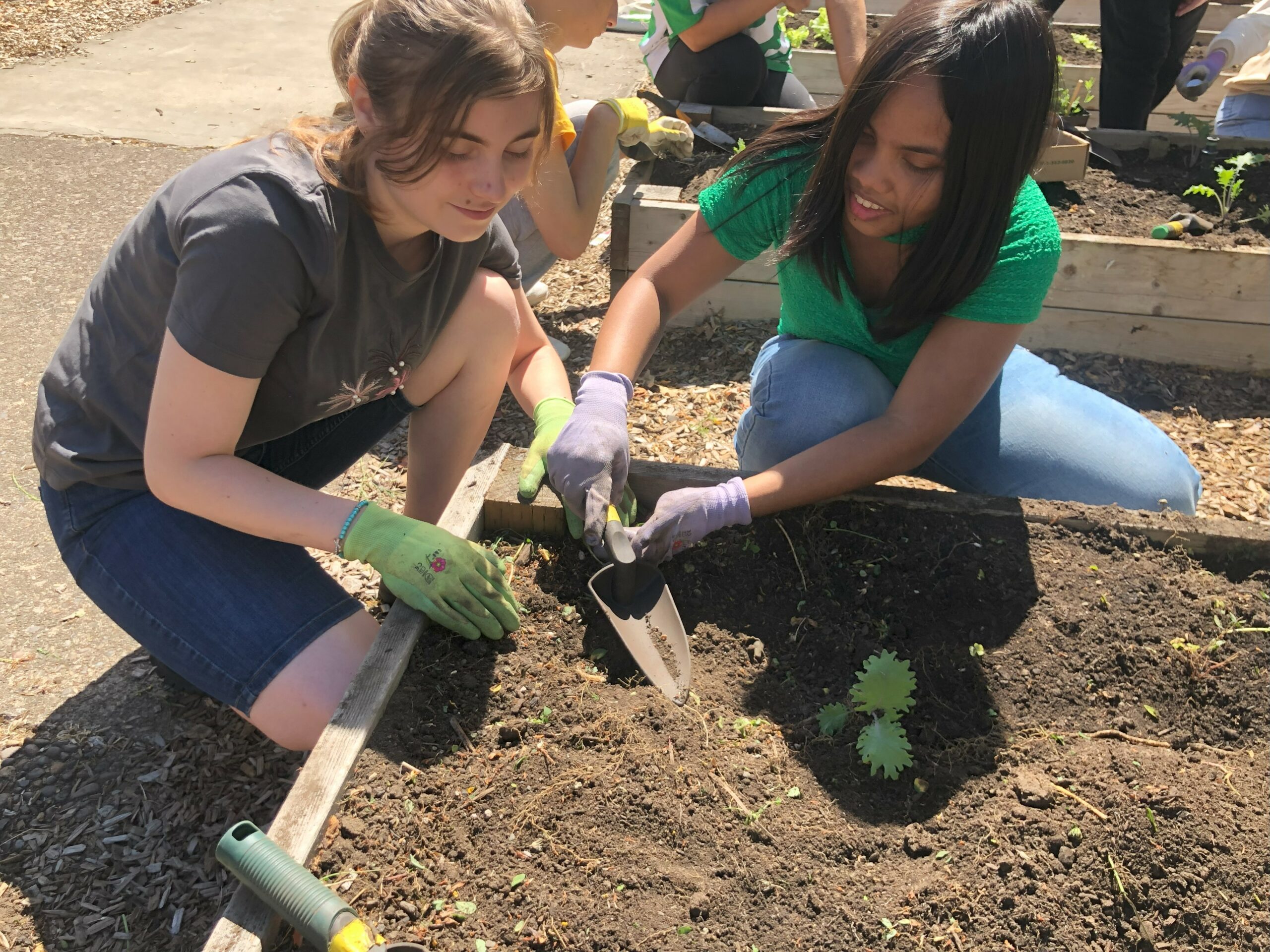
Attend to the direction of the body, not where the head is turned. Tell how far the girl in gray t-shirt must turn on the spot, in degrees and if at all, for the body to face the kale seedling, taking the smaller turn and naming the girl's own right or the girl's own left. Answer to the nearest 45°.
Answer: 0° — they already face it

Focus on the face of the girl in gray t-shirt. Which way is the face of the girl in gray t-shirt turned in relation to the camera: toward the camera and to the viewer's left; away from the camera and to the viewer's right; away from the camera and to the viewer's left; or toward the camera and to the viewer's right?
toward the camera and to the viewer's right

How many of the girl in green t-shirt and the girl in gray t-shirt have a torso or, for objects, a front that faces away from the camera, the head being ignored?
0

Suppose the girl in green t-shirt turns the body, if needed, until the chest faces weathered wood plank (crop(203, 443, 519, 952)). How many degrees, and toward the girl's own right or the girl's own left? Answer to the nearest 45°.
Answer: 0° — they already face it

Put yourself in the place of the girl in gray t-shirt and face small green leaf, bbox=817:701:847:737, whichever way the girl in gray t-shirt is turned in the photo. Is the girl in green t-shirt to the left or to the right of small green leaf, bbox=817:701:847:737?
left

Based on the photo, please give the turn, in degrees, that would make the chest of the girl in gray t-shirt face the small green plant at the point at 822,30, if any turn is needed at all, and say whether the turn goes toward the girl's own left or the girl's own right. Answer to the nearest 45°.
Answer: approximately 90° to the girl's own left

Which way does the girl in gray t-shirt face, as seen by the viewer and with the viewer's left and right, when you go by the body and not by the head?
facing the viewer and to the right of the viewer

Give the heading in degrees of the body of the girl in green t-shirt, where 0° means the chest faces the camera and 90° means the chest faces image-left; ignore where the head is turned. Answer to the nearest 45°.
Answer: approximately 45°

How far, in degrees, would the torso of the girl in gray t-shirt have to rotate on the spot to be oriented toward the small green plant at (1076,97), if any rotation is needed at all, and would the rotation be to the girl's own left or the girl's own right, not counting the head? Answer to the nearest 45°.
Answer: approximately 90° to the girl's own left

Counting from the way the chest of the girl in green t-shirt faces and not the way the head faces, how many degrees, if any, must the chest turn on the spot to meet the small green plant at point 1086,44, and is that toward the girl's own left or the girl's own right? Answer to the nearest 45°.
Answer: approximately 135° to the girl's own right

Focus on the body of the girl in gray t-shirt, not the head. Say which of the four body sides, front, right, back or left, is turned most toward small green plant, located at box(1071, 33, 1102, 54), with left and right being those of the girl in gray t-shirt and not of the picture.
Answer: left

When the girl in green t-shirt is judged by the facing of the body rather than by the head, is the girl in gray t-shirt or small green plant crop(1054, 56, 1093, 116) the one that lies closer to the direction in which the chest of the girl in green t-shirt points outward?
the girl in gray t-shirt

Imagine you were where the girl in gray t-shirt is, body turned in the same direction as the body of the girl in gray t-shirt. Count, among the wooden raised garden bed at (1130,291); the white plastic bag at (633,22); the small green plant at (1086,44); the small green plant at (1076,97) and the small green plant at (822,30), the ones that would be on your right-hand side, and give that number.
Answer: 0

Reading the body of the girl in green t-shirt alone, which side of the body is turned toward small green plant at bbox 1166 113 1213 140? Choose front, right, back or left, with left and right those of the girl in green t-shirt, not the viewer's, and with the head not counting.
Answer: back

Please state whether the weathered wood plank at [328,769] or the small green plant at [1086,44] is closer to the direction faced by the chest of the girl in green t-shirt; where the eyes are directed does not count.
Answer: the weathered wood plank

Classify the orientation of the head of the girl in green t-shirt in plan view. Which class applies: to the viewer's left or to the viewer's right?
to the viewer's left

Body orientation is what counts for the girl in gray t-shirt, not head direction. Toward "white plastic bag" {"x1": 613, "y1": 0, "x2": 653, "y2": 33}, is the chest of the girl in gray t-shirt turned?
no
